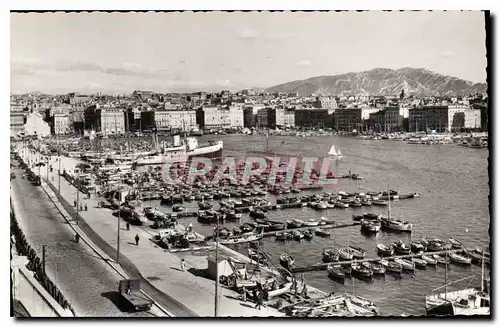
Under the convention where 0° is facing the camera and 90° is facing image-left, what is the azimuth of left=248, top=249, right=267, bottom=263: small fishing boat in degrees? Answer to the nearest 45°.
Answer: approximately 315°

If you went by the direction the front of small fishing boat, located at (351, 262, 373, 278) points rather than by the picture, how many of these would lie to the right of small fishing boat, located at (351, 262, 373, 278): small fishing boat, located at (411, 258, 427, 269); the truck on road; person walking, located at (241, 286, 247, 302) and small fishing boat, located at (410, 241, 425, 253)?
2

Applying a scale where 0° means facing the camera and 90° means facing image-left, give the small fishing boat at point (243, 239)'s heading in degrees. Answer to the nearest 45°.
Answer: approximately 270°

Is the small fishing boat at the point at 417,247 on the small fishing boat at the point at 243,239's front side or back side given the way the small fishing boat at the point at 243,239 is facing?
on the front side
